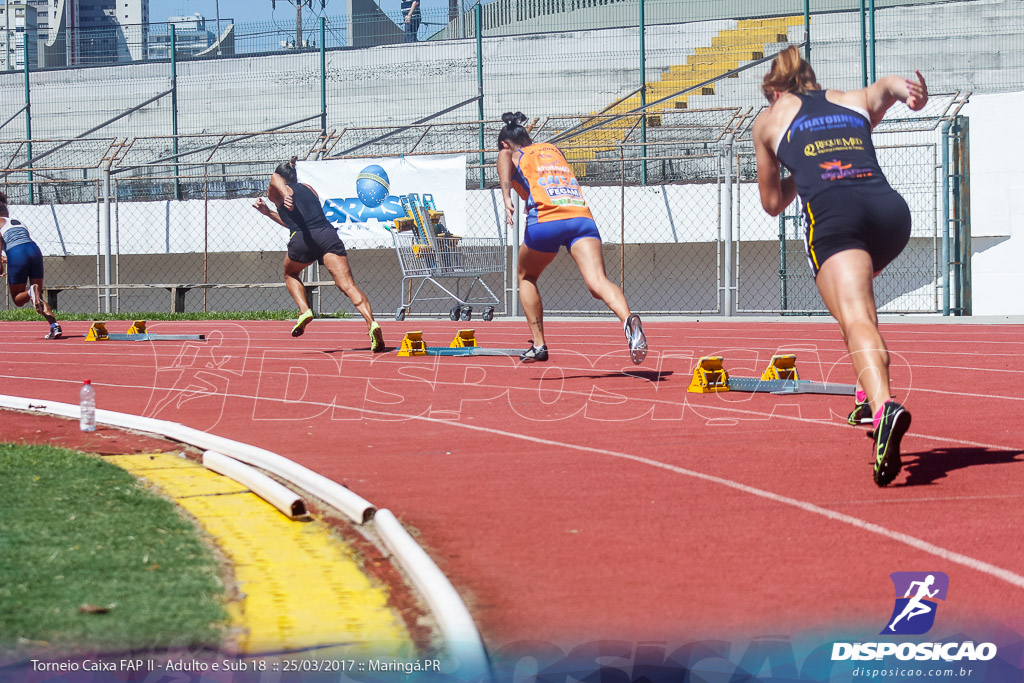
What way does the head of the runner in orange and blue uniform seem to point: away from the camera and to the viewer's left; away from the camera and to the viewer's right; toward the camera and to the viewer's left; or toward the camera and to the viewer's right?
away from the camera and to the viewer's left

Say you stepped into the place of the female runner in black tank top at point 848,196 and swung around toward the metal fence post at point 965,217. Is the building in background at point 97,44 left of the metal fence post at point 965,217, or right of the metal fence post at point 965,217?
left

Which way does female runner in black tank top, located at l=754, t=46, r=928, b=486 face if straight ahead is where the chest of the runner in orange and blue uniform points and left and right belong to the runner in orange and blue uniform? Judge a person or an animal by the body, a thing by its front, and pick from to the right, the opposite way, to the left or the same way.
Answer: the same way

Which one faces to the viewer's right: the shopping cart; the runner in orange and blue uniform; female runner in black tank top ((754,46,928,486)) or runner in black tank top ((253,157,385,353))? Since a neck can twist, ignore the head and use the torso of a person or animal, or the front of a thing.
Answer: the shopping cart

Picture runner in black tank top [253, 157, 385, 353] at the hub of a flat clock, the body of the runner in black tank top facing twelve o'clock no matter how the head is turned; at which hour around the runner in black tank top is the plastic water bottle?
The plastic water bottle is roughly at 8 o'clock from the runner in black tank top.

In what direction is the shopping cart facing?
to the viewer's right

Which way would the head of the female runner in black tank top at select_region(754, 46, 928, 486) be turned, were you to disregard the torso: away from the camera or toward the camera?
away from the camera

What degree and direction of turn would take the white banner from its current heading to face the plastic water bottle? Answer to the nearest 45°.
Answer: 0° — it already faces it

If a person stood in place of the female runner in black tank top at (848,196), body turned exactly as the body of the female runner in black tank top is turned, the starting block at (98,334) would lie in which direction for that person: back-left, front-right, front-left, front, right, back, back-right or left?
front

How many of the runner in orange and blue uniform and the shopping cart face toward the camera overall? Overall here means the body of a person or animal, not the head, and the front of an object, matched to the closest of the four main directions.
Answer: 0

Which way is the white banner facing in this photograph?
toward the camera
